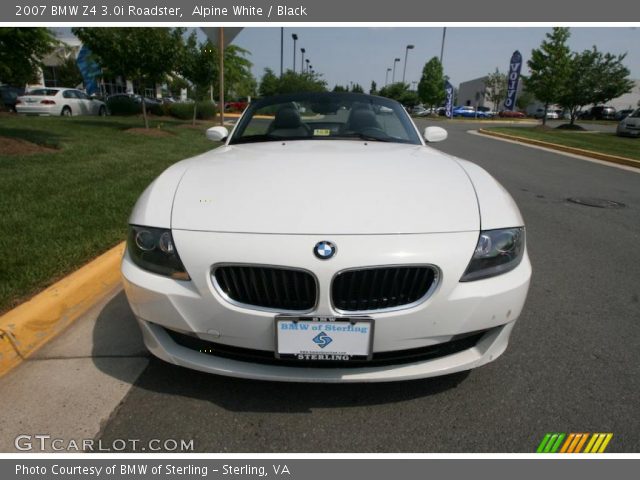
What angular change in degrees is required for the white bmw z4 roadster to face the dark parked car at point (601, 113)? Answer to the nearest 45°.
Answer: approximately 135° to its left

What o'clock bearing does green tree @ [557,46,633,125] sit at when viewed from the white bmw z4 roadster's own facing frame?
The green tree is roughly at 7 o'clock from the white bmw z4 roadster.

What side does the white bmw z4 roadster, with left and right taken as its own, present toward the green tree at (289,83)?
back

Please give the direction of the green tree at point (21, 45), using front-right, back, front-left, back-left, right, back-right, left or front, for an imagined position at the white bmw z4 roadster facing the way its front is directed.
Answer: back-right

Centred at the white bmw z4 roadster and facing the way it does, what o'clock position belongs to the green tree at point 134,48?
The green tree is roughly at 5 o'clock from the white bmw z4 roadster.

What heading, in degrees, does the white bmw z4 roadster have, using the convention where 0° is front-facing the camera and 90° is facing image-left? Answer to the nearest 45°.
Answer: approximately 0°

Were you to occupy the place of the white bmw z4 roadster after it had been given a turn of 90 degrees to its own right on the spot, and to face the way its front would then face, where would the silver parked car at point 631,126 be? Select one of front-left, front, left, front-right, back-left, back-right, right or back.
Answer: back-right
